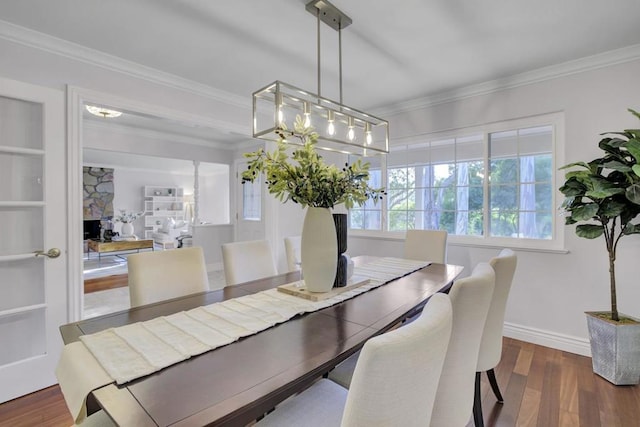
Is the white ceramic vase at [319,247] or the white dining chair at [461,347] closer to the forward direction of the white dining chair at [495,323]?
the white ceramic vase

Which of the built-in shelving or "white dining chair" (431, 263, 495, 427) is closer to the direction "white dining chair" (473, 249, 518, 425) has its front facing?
the built-in shelving

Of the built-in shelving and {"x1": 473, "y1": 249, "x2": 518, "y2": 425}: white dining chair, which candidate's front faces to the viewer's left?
the white dining chair

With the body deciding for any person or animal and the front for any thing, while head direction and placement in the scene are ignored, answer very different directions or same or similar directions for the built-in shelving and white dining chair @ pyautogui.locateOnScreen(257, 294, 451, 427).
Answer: very different directions

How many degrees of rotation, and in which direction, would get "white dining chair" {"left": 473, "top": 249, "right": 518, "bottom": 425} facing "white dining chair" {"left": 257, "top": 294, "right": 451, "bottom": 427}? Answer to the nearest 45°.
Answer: approximately 90° to its left

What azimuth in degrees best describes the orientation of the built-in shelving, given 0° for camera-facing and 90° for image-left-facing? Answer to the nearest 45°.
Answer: approximately 0°

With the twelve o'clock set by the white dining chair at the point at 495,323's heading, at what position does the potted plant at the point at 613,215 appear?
The potted plant is roughly at 4 o'clock from the white dining chair.

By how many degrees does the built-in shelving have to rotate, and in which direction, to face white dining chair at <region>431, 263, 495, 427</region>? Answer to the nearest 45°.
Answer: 0° — it already faces it

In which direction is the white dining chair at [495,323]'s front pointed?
to the viewer's left

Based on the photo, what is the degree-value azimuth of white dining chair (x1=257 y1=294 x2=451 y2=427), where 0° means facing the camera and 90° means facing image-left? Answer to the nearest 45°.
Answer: approximately 135°

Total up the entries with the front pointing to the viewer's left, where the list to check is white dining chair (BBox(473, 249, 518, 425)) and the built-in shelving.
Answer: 1
